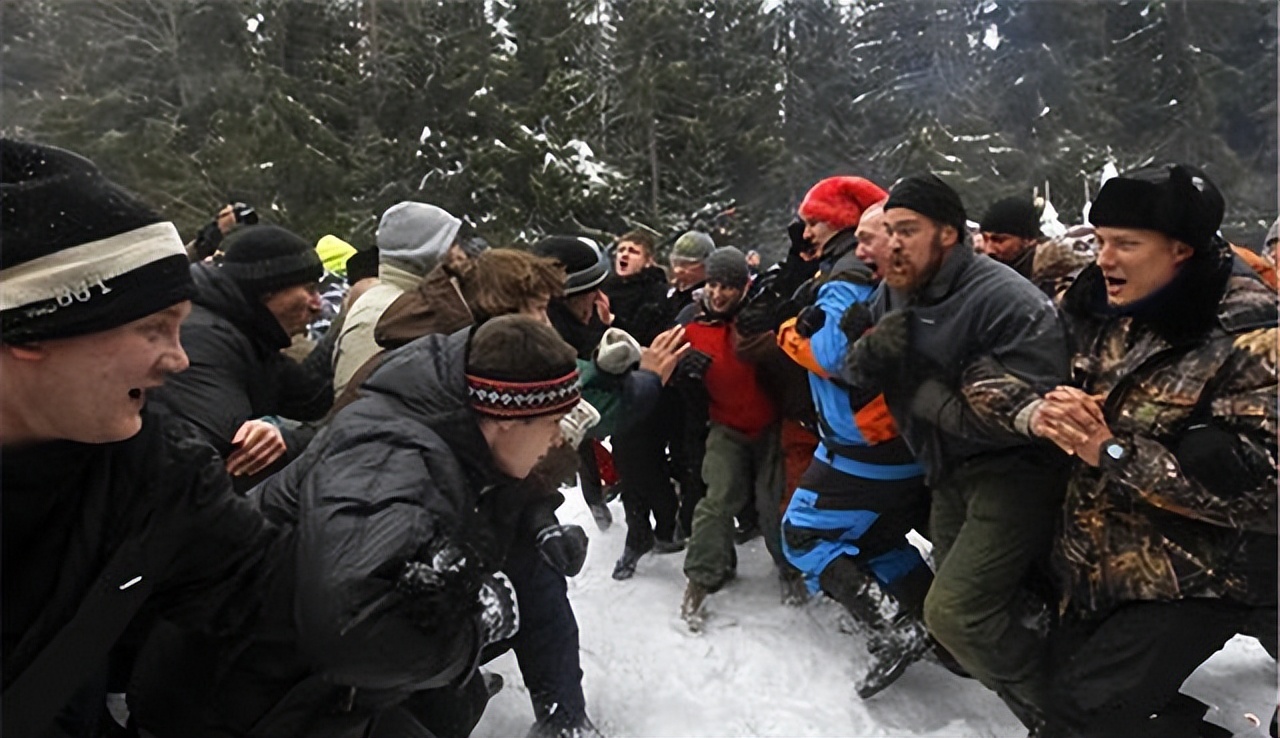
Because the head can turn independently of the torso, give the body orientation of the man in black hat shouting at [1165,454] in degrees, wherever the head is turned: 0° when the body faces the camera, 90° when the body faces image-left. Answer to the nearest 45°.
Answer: approximately 45°

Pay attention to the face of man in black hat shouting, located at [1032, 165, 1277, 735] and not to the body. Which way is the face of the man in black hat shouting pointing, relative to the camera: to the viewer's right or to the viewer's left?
to the viewer's left

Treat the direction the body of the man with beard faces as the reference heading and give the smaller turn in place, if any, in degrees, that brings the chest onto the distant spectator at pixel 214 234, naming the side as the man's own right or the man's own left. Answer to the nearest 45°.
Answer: approximately 45° to the man's own right

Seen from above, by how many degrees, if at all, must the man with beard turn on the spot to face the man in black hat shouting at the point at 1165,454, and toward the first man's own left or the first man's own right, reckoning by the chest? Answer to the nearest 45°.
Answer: approximately 90° to the first man's own left
